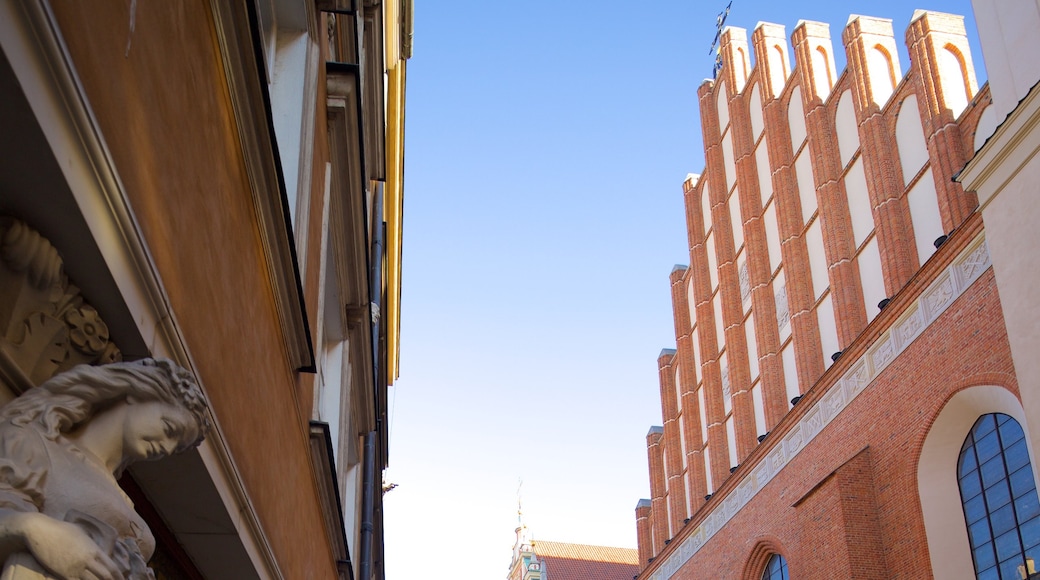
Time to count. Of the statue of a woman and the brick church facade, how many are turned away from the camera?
0

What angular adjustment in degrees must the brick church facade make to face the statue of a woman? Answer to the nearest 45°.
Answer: approximately 45° to its left

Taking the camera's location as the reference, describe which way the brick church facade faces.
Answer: facing the viewer and to the left of the viewer

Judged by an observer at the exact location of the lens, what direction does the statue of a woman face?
facing the viewer and to the right of the viewer
